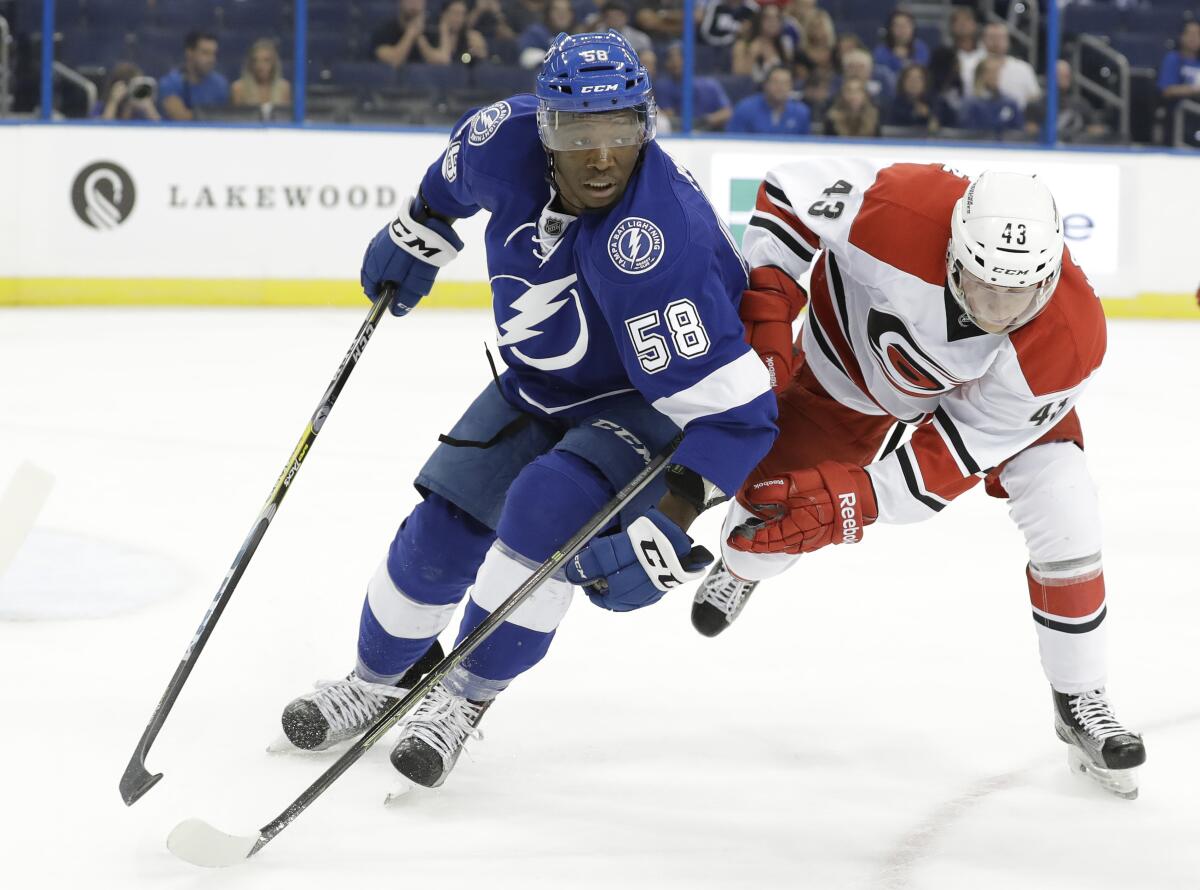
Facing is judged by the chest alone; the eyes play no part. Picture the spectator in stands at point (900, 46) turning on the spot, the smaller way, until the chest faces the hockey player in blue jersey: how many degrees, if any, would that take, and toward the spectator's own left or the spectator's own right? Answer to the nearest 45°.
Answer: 0° — they already face them

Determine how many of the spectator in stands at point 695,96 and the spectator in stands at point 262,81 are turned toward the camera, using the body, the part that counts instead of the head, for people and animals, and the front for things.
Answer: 2

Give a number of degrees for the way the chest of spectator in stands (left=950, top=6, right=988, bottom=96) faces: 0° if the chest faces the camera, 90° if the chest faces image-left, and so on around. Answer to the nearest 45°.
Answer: approximately 0°

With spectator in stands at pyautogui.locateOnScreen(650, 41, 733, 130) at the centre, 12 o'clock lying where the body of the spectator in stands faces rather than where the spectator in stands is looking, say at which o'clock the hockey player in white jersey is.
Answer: The hockey player in white jersey is roughly at 12 o'clock from the spectator in stands.

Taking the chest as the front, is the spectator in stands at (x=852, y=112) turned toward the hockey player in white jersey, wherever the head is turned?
yes
